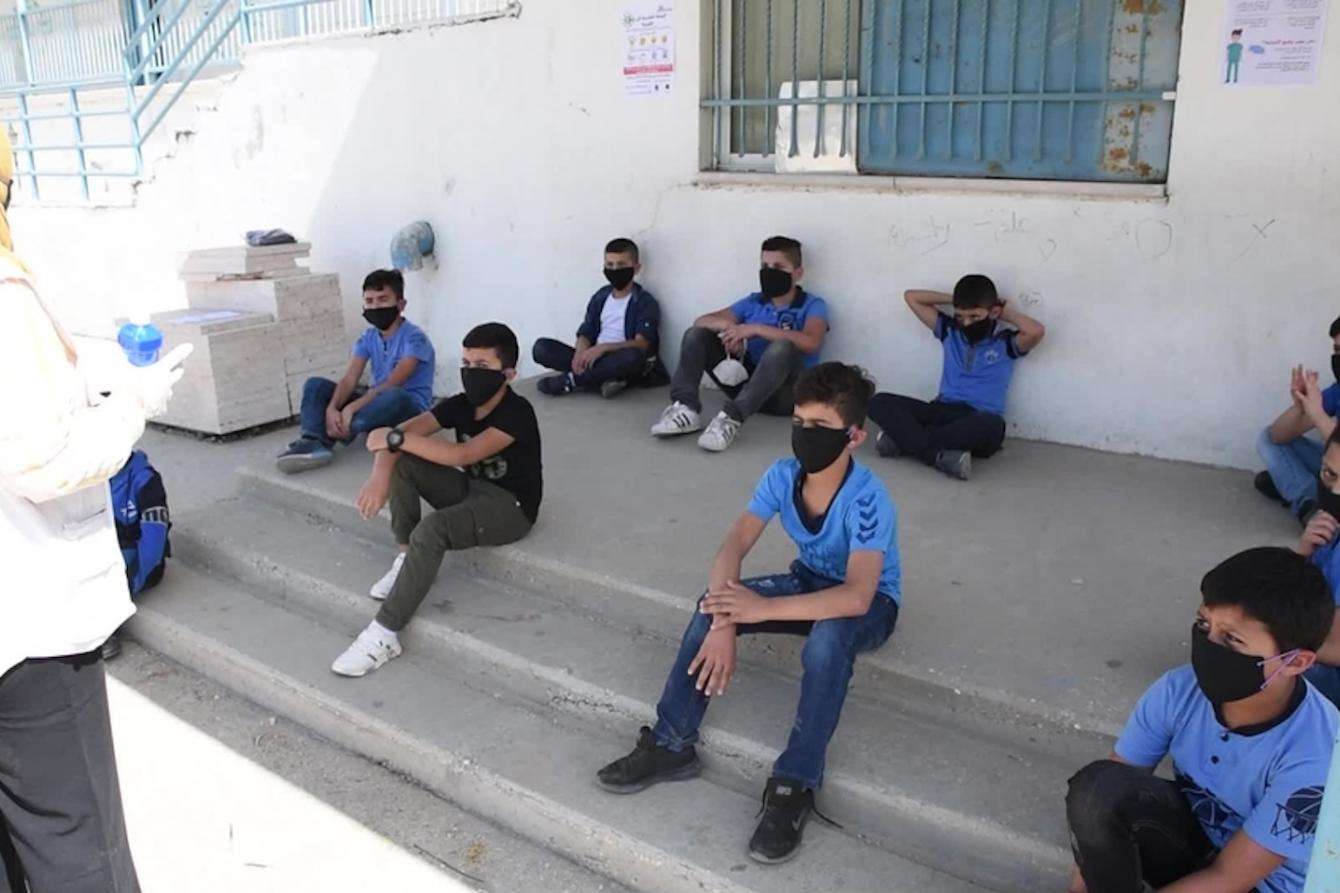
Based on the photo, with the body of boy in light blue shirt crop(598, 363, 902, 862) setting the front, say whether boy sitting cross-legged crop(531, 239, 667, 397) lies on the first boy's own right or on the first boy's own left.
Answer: on the first boy's own right

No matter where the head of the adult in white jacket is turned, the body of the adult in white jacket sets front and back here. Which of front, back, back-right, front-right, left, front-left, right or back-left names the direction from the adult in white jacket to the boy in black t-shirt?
front-left

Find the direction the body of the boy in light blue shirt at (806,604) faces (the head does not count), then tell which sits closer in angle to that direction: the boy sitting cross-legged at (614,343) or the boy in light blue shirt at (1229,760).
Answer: the boy in light blue shirt

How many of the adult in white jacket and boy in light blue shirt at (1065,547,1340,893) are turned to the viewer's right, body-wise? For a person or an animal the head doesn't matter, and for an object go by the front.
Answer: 1

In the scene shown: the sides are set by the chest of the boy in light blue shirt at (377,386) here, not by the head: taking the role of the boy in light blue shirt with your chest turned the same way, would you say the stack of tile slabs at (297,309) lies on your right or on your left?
on your right

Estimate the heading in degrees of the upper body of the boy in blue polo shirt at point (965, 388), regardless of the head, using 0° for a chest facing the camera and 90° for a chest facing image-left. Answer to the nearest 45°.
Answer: approximately 45°

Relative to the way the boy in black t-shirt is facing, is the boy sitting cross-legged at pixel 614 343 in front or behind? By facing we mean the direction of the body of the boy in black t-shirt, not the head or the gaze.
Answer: behind

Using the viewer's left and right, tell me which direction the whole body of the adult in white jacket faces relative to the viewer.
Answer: facing to the right of the viewer

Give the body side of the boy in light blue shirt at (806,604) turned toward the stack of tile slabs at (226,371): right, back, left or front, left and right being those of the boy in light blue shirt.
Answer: right
